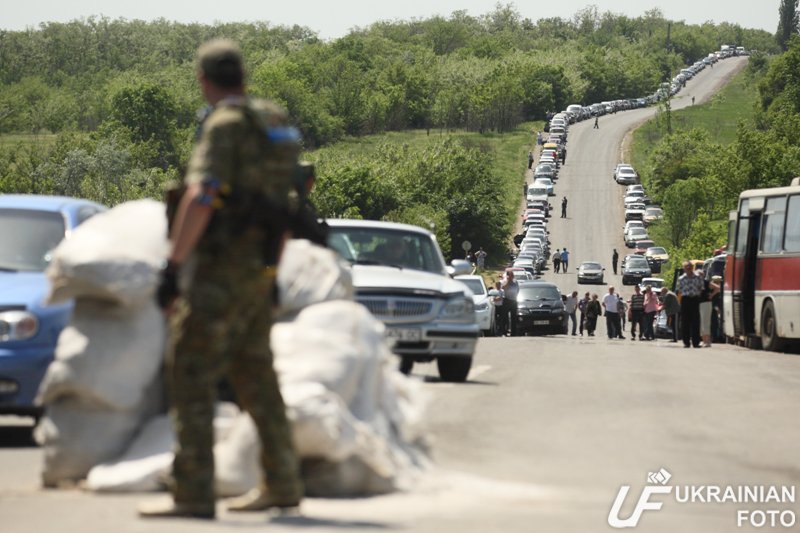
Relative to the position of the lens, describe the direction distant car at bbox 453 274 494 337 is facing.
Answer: facing the viewer

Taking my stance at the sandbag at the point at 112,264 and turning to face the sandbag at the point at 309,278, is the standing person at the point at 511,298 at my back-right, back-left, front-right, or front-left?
front-left

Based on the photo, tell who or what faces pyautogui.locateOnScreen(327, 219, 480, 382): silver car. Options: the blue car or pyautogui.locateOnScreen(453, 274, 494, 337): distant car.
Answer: pyautogui.locateOnScreen(453, 274, 494, 337): distant car

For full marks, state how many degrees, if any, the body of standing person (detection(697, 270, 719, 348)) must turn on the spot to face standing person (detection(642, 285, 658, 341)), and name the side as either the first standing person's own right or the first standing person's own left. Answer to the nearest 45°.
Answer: approximately 90° to the first standing person's own right

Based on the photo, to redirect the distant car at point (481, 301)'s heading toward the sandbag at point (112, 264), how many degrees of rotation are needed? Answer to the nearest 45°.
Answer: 0° — it already faces it

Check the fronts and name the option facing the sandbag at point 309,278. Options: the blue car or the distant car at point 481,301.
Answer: the distant car

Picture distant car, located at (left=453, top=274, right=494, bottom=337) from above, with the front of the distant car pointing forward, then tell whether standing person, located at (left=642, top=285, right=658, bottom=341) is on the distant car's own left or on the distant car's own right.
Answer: on the distant car's own left

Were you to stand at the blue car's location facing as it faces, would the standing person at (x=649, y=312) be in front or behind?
behind
